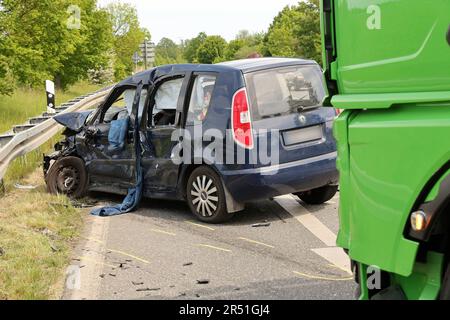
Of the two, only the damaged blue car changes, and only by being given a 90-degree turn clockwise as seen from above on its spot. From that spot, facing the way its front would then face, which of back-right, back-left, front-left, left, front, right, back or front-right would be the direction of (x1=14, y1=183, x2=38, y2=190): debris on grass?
left

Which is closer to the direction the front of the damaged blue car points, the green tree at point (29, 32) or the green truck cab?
the green tree

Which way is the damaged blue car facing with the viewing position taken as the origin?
facing away from the viewer and to the left of the viewer

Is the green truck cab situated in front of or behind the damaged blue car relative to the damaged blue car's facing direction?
behind

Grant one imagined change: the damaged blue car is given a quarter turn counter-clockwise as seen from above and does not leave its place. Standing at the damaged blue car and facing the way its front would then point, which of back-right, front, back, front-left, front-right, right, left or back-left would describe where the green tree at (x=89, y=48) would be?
back-right

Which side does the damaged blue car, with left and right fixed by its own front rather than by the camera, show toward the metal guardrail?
front

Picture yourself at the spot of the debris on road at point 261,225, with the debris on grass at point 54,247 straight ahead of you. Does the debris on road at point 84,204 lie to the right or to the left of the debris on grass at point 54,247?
right

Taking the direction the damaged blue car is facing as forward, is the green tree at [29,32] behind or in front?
in front

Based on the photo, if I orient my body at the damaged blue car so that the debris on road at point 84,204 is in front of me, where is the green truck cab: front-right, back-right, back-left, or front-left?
back-left

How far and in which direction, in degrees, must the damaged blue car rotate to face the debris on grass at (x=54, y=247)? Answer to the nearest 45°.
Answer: approximately 90° to its left

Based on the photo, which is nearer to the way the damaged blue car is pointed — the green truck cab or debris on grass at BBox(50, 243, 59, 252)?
the debris on grass
